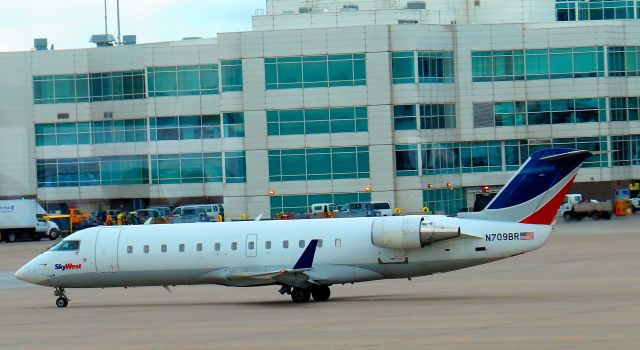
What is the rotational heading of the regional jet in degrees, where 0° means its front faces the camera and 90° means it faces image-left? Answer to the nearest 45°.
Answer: approximately 90°
